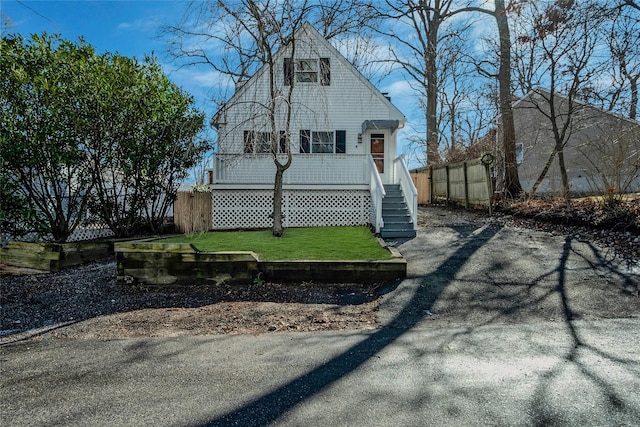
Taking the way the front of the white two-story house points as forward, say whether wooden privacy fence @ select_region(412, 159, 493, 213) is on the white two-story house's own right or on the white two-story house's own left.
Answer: on the white two-story house's own left

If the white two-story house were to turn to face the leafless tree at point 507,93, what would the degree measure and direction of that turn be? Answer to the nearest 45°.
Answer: approximately 90° to its left

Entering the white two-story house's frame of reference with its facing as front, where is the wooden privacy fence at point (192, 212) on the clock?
The wooden privacy fence is roughly at 3 o'clock from the white two-story house.

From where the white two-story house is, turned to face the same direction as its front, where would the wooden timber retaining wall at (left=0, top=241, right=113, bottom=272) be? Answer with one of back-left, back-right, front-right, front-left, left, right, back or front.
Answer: front-right

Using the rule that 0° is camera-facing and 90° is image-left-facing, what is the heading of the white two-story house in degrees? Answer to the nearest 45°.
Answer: approximately 0°

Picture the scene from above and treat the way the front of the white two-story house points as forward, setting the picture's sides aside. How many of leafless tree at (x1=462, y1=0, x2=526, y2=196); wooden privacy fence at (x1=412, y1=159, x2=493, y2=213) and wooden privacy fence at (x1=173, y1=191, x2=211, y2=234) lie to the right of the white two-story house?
1

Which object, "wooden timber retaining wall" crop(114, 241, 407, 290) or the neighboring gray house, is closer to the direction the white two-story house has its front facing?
the wooden timber retaining wall

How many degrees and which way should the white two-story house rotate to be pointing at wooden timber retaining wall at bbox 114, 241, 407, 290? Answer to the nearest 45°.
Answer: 0° — it already faces it
